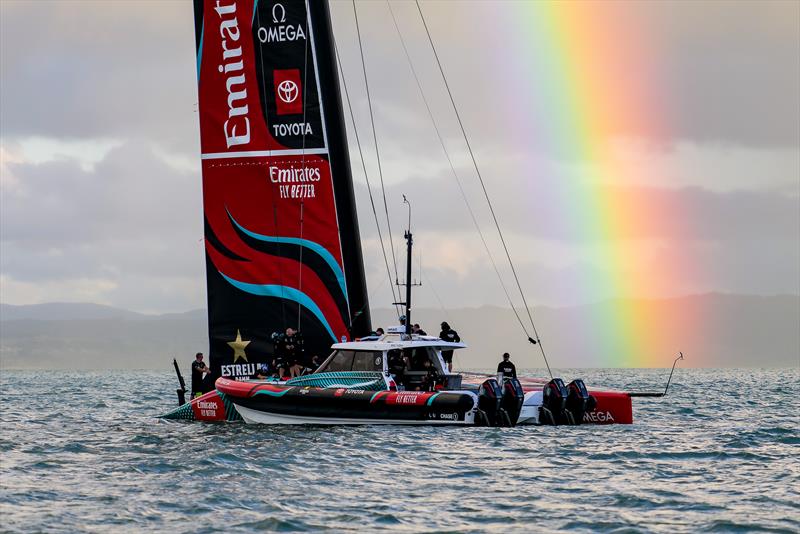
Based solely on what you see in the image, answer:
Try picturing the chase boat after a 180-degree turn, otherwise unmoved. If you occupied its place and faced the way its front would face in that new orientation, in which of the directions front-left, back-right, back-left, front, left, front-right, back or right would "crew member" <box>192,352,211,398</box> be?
back-left

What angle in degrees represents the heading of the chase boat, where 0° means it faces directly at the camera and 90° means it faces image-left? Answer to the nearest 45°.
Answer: approximately 90°
